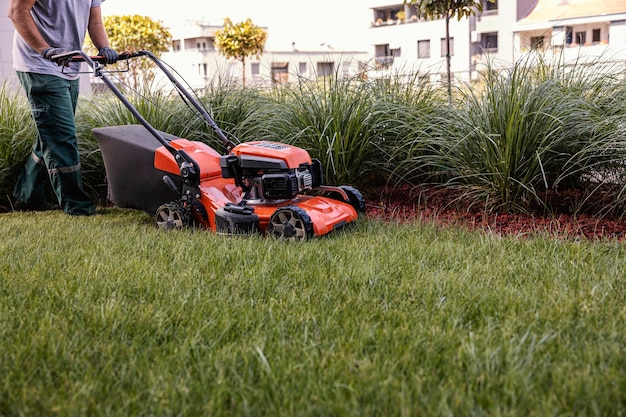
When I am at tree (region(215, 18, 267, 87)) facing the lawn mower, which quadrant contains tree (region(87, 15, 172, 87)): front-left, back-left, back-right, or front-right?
front-right

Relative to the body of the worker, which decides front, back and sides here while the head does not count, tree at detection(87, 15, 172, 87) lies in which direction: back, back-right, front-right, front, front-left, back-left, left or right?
back-left

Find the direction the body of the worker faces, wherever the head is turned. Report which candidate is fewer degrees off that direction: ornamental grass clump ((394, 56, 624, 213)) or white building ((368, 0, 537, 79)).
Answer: the ornamental grass clump

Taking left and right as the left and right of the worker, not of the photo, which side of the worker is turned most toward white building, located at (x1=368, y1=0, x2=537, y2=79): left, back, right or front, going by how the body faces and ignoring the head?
left

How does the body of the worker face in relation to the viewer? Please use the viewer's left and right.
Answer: facing the viewer and to the right of the viewer

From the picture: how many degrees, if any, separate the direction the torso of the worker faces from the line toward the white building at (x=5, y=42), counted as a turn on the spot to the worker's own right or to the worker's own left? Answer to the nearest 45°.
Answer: approximately 135° to the worker's own left

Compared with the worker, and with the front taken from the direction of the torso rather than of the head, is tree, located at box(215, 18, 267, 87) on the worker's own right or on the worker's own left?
on the worker's own left

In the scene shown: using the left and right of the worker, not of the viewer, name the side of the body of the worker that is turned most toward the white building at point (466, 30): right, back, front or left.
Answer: left

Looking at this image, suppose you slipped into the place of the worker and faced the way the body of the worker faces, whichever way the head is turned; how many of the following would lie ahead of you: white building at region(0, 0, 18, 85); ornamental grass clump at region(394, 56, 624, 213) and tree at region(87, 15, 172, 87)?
1

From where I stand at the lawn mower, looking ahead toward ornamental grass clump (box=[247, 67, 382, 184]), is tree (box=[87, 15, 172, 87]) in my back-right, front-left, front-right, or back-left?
front-left

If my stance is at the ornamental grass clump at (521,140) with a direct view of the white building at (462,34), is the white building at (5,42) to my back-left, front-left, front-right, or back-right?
front-left

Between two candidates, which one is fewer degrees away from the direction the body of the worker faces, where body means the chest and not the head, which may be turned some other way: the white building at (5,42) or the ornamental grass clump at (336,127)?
the ornamental grass clump
